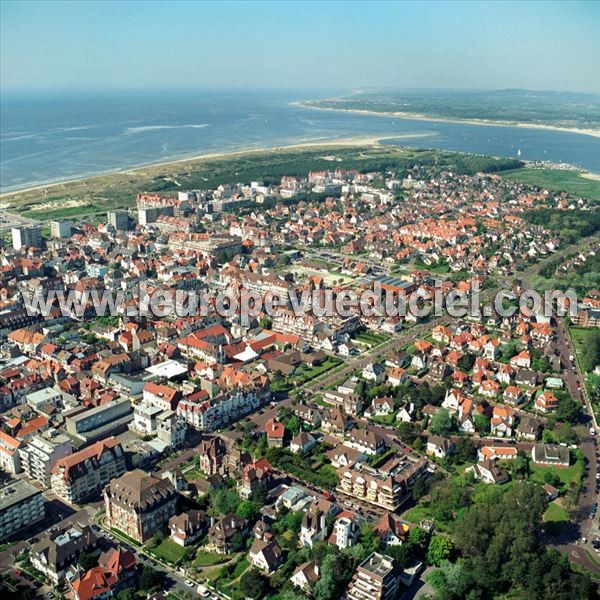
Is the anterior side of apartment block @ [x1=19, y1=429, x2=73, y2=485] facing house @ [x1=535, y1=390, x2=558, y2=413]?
no

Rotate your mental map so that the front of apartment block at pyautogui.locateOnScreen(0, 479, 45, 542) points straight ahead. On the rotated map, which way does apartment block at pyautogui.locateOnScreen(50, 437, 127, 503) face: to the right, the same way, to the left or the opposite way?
the same way

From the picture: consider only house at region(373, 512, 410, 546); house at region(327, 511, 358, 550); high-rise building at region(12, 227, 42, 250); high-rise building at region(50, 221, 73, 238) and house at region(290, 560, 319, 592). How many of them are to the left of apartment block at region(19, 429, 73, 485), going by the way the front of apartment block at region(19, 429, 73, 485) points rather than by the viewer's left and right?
3

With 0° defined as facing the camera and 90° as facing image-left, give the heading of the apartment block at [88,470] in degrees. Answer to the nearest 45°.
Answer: approximately 315°

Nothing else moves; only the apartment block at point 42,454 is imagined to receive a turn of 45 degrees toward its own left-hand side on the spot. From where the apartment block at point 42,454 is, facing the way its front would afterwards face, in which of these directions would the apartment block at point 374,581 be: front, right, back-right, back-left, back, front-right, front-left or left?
front-left

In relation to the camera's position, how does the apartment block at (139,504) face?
facing the viewer and to the left of the viewer

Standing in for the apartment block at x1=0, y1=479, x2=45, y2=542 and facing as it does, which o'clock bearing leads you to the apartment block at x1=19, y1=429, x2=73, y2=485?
the apartment block at x1=19, y1=429, x2=73, y2=485 is roughly at 8 o'clock from the apartment block at x1=0, y1=479, x2=45, y2=542.

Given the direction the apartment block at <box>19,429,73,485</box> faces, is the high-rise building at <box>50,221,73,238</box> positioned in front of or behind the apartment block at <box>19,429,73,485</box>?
behind

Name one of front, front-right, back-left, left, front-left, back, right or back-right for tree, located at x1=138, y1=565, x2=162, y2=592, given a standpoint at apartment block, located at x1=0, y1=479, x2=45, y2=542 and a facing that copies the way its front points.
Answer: front

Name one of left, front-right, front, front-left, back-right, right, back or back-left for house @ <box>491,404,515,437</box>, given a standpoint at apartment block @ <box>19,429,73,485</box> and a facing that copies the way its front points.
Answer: back-left

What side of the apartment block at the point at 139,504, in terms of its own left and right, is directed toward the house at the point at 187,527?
left

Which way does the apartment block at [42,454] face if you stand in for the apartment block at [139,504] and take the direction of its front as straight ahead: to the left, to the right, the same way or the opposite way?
the same way

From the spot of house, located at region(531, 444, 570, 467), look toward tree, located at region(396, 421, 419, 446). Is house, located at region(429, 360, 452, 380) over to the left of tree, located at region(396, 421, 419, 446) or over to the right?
right

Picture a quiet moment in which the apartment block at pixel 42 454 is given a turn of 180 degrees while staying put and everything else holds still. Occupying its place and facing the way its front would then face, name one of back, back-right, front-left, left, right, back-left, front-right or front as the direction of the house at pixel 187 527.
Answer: right
